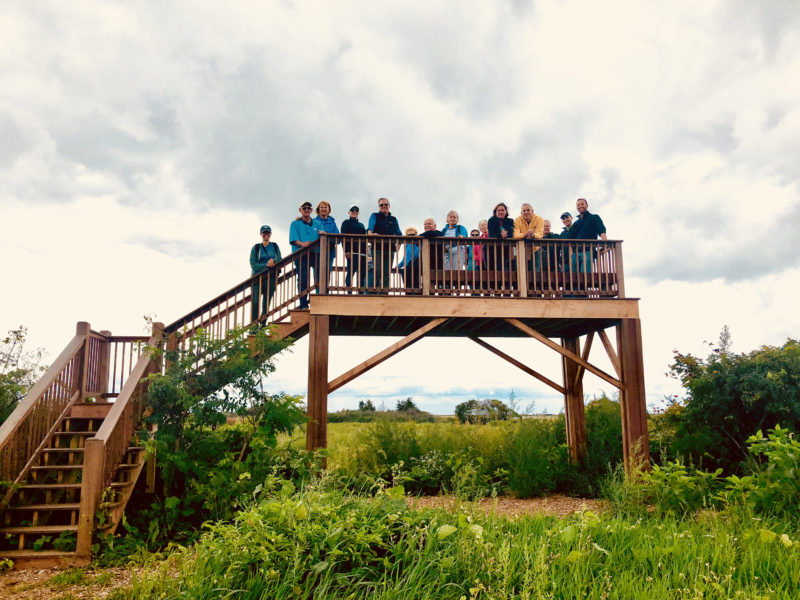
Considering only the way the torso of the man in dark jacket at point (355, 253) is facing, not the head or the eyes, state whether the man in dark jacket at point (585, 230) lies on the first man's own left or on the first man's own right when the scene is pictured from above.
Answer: on the first man's own left

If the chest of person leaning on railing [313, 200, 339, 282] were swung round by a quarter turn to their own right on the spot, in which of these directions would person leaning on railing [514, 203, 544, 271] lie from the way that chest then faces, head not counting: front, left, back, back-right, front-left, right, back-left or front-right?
back

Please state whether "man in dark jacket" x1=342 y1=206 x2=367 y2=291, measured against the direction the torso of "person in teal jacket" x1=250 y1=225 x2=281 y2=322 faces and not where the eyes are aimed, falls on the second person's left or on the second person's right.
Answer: on the second person's left

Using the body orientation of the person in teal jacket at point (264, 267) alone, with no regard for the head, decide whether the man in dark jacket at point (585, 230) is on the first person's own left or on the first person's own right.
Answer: on the first person's own left

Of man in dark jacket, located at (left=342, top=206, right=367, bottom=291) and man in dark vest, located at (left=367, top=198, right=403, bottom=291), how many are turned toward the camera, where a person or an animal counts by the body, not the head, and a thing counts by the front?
2

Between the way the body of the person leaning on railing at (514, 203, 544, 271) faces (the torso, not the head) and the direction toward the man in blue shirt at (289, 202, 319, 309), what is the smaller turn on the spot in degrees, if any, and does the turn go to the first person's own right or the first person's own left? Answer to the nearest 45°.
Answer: approximately 90° to the first person's own right
